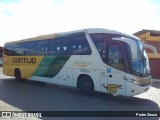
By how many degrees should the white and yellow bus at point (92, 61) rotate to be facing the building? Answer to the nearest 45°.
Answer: approximately 90° to its left

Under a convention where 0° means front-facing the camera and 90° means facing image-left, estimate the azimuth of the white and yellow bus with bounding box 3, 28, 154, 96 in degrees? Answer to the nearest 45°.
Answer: approximately 315°
